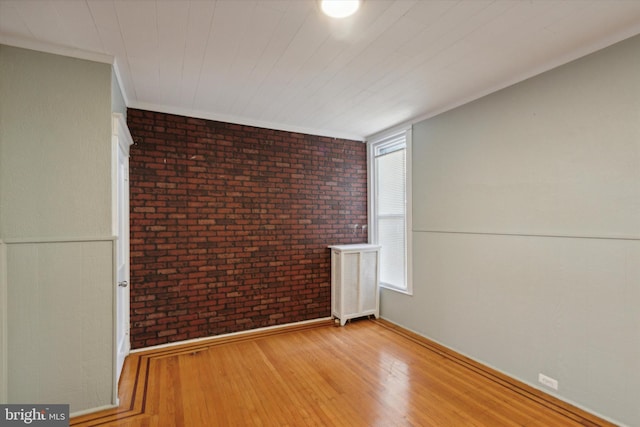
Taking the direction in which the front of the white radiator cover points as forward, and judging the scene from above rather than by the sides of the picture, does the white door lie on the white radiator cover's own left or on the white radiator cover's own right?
on the white radiator cover's own right

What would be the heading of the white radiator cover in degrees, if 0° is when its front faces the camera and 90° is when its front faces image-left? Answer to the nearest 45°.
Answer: approximately 315°
